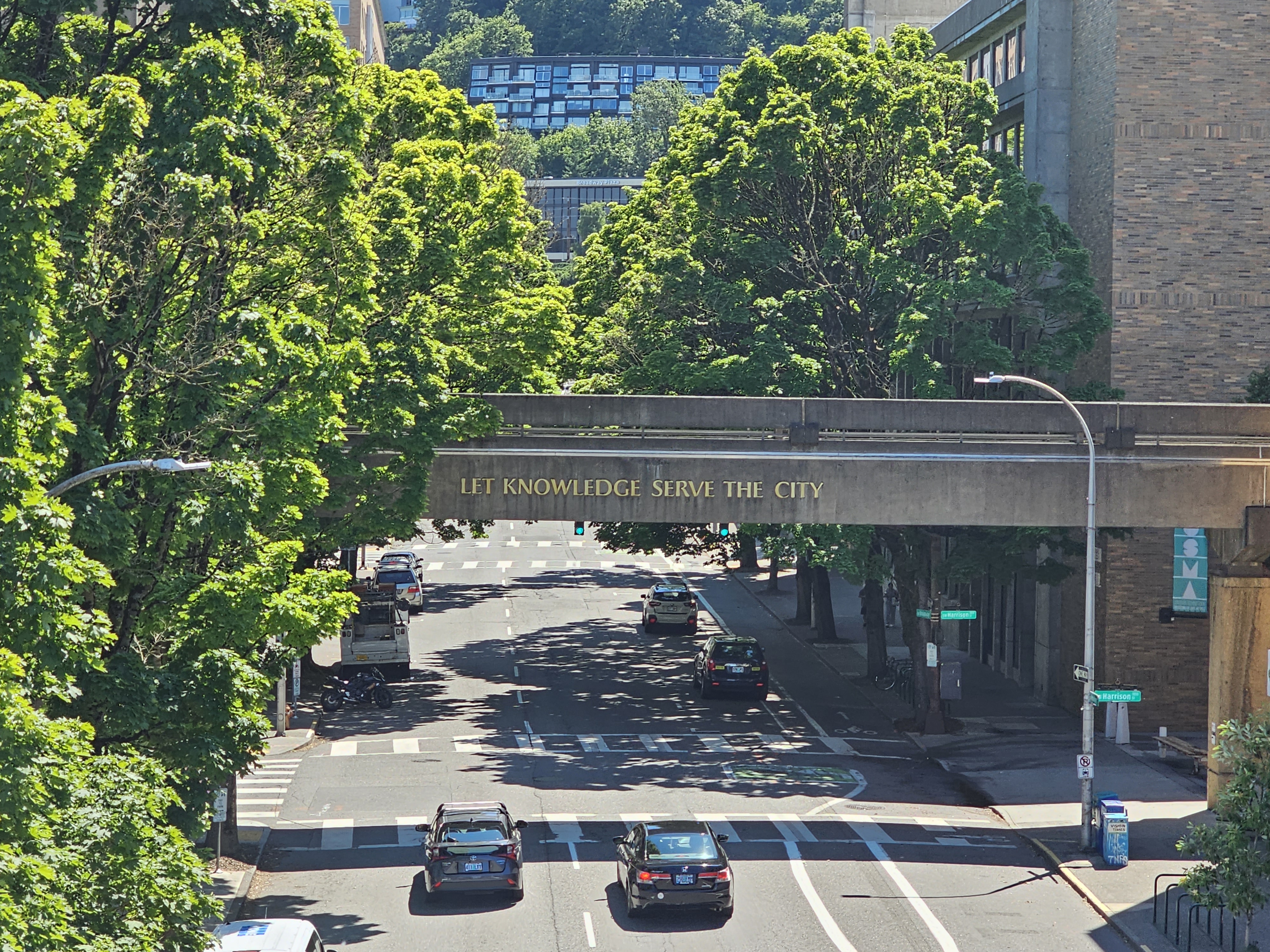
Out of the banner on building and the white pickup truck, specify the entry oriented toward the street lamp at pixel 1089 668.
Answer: the banner on building

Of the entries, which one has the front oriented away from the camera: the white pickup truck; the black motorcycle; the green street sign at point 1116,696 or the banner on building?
the white pickup truck

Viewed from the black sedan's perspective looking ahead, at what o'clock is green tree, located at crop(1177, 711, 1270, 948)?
The green tree is roughly at 4 o'clock from the black sedan.

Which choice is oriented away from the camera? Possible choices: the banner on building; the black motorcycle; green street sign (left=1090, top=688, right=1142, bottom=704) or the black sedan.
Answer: the black sedan

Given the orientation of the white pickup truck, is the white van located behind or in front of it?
behind

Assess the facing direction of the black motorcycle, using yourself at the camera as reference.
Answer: facing to the right of the viewer

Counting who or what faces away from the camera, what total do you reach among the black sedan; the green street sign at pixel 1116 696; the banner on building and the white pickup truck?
2

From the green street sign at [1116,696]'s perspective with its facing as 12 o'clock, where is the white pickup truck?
The white pickup truck is roughly at 4 o'clock from the green street sign.

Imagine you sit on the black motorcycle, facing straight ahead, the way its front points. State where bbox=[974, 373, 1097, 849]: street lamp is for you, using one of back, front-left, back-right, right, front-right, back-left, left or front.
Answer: front-right

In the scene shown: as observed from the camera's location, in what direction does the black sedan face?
facing away from the viewer

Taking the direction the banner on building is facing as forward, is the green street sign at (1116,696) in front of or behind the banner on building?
in front

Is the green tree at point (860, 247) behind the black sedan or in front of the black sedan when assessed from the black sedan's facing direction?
in front

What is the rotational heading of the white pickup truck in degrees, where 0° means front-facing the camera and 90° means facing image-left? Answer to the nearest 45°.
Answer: approximately 180°

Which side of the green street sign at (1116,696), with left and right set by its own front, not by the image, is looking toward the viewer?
front
